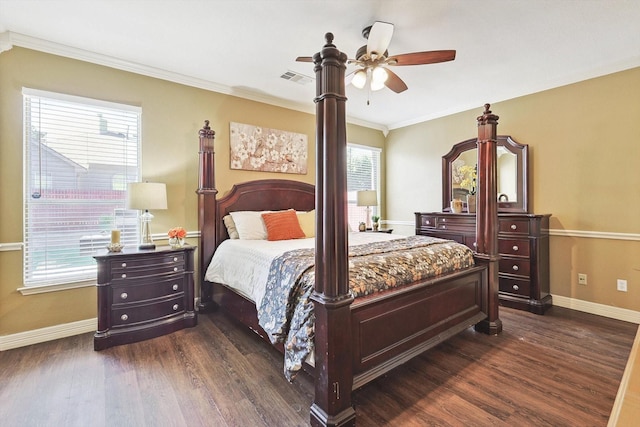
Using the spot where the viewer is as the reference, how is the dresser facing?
facing the viewer and to the left of the viewer

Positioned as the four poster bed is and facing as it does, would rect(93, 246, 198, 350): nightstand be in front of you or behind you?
behind

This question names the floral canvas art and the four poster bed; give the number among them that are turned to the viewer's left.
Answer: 0

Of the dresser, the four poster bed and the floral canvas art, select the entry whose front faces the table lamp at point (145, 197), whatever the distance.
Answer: the dresser

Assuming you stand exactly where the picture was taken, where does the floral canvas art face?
facing the viewer and to the right of the viewer

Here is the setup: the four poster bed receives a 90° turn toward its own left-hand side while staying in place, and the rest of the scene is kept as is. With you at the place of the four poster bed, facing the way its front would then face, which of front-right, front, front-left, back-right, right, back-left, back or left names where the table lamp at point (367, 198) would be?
front-left

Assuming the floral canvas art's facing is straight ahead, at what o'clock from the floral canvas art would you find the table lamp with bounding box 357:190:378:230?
The table lamp is roughly at 10 o'clock from the floral canvas art.

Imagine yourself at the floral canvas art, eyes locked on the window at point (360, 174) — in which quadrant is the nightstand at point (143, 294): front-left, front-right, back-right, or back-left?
back-right

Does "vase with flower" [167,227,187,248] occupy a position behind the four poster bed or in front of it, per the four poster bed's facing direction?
behind

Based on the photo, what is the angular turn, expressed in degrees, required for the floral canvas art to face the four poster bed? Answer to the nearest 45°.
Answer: approximately 45° to its right

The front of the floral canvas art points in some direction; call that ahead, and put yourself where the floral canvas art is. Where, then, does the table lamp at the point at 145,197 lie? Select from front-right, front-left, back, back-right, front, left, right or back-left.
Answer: right

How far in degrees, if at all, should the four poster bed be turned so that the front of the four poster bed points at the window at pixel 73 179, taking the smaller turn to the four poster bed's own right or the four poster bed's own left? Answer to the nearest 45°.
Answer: approximately 135° to the four poster bed's own right
